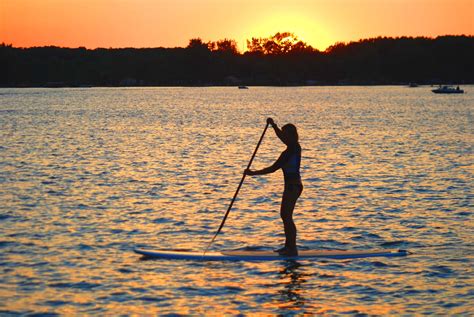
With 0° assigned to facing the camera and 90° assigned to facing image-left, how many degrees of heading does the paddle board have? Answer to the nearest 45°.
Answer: approximately 90°

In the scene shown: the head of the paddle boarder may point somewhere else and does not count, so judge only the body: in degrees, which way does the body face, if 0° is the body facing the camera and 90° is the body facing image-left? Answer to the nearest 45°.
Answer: approximately 90°
